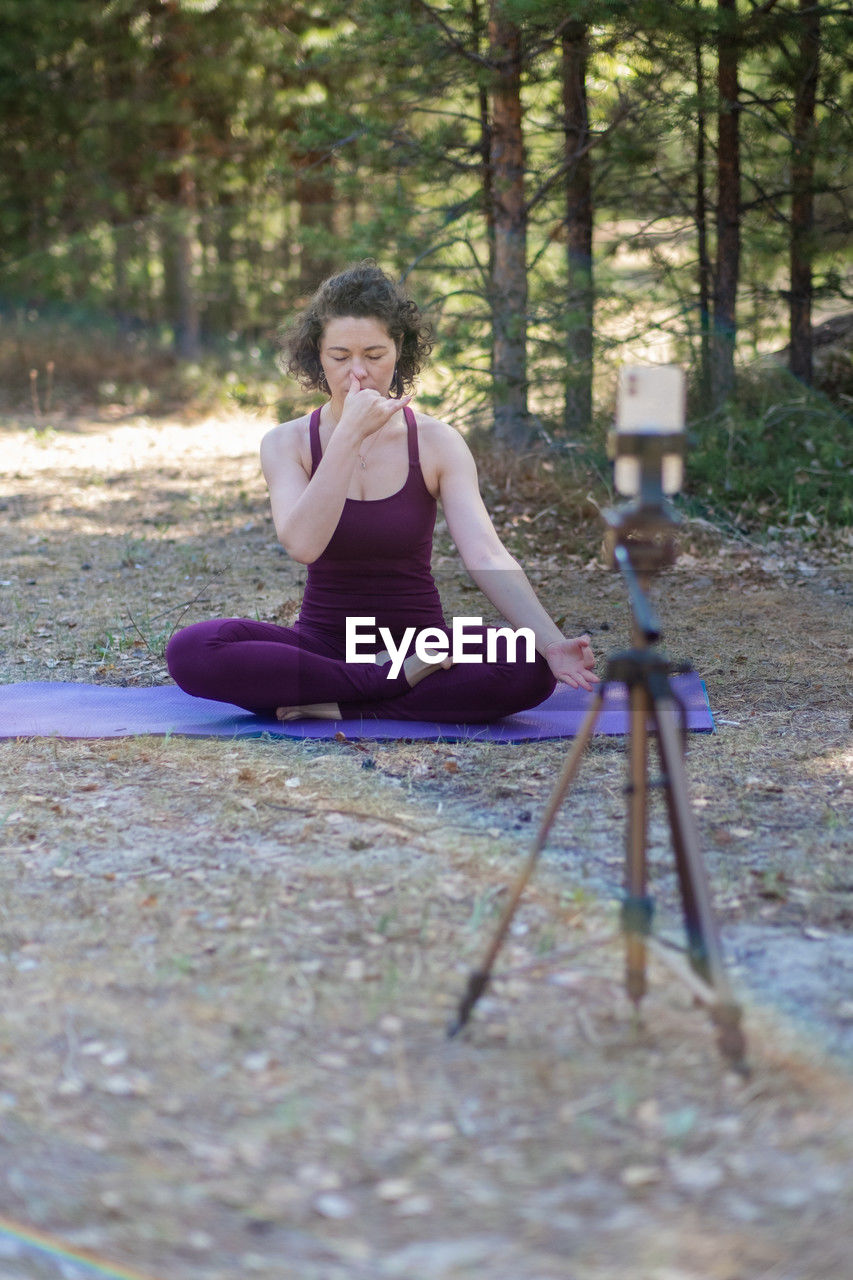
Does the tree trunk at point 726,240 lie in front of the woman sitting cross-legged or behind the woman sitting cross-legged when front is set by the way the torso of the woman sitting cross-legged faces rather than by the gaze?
behind

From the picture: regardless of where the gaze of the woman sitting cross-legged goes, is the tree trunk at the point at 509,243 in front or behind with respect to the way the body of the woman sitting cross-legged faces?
behind

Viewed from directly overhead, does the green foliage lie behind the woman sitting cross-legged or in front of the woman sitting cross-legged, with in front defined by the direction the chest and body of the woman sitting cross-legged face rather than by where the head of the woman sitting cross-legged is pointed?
behind

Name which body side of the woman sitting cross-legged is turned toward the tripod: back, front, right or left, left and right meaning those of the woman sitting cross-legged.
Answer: front

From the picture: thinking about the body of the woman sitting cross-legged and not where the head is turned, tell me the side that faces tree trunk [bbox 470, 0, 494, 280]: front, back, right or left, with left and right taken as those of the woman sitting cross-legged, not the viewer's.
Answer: back

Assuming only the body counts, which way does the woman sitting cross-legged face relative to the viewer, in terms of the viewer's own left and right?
facing the viewer

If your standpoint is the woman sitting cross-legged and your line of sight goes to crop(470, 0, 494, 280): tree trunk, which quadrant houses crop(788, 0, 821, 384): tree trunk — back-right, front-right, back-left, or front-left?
front-right

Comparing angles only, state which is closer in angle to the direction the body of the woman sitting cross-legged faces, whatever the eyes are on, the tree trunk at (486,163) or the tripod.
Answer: the tripod

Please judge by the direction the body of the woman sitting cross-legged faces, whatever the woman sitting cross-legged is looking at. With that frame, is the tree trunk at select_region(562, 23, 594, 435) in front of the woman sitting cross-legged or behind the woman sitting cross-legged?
behind

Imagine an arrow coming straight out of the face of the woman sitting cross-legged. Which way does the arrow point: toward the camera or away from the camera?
toward the camera
